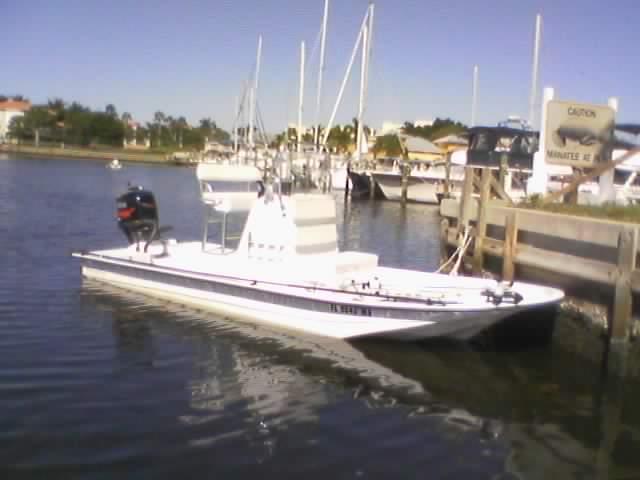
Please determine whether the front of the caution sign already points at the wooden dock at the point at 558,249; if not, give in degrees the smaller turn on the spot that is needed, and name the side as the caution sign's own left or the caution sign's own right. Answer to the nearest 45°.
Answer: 0° — it already faces it

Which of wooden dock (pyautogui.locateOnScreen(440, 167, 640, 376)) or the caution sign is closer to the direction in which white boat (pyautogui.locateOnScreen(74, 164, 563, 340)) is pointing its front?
the wooden dock

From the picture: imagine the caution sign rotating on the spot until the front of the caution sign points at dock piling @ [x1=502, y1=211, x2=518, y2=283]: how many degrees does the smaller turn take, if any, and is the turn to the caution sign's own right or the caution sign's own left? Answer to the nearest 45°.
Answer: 0° — it already faces it

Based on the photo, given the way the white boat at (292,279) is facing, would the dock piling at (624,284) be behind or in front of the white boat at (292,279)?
in front

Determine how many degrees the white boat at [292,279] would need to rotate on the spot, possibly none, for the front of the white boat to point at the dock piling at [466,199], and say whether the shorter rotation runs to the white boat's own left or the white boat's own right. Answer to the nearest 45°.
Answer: approximately 90° to the white boat's own left

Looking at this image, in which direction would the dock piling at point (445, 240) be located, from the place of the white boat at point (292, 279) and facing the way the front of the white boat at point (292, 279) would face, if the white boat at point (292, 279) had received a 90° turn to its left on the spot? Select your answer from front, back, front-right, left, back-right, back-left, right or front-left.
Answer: front

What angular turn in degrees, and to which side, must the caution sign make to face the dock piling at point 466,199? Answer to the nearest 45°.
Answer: approximately 90° to its right

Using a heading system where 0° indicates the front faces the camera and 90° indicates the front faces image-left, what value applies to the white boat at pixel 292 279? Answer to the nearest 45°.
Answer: approximately 315°

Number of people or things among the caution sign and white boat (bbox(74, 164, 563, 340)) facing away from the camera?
0

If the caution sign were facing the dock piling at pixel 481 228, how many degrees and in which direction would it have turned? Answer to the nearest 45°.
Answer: approximately 45° to its right

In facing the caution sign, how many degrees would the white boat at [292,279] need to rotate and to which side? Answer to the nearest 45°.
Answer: approximately 90° to its left

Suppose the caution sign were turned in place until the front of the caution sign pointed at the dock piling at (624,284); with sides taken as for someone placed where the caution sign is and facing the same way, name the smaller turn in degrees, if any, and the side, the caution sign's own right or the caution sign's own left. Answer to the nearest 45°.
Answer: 0° — it already faces it

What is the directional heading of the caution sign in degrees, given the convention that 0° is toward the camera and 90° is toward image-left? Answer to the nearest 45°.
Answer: approximately 0°
